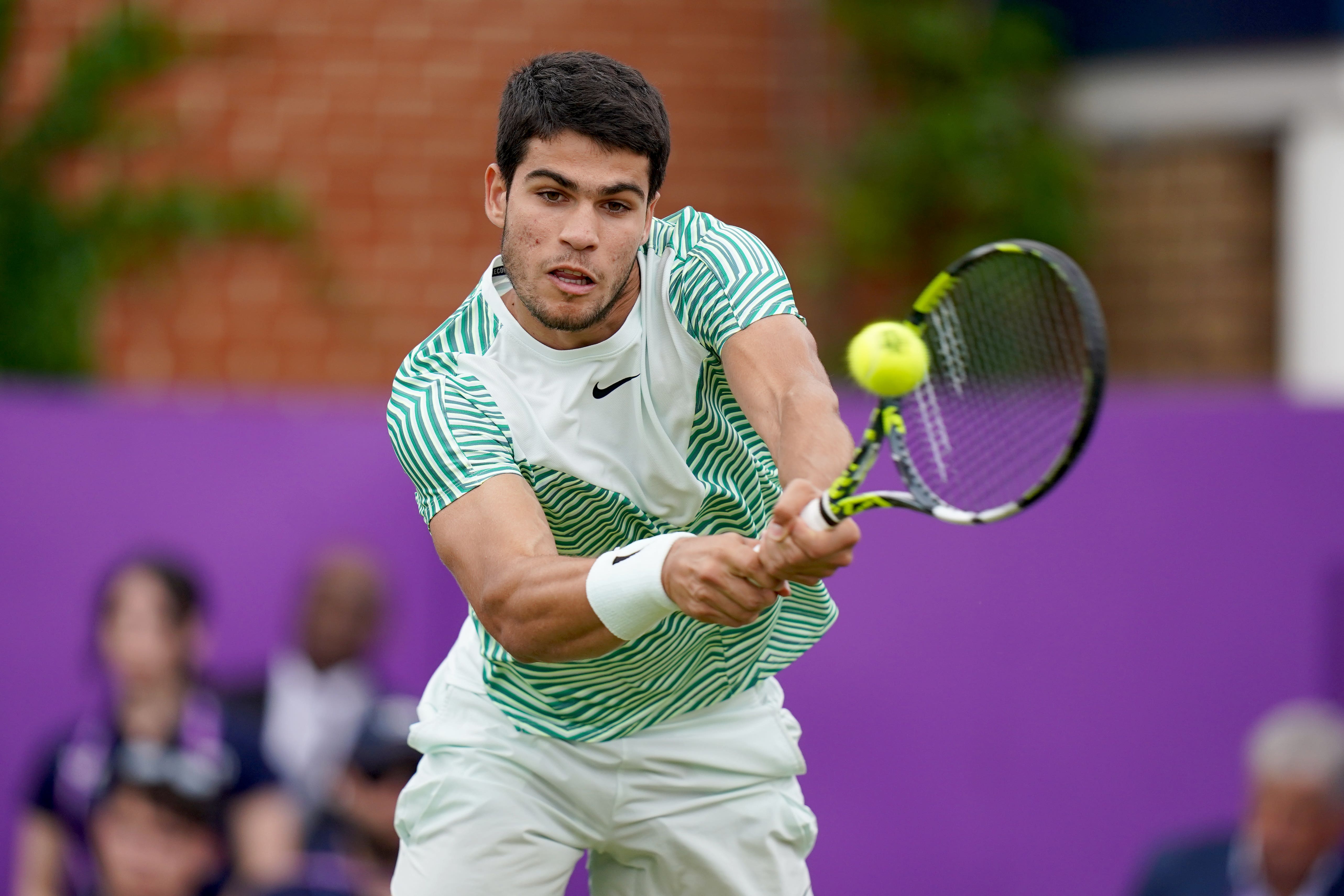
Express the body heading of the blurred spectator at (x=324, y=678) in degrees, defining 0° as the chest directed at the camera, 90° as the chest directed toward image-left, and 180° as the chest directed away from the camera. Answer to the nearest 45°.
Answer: approximately 0°

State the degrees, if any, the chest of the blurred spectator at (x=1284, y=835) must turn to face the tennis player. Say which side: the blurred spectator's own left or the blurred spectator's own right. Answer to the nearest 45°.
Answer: approximately 45° to the blurred spectator's own right

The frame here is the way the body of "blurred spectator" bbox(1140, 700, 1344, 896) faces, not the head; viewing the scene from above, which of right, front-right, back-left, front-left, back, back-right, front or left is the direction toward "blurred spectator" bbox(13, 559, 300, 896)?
right

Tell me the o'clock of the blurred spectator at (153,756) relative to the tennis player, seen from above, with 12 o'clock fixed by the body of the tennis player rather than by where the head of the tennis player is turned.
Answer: The blurred spectator is roughly at 5 o'clock from the tennis player.

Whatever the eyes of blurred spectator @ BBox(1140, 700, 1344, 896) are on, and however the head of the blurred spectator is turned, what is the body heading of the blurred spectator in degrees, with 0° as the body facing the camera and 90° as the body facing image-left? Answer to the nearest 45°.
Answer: approximately 0°

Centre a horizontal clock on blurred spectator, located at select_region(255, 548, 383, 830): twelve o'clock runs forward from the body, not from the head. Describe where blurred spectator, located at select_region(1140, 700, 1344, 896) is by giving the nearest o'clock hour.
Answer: blurred spectator, located at select_region(1140, 700, 1344, 896) is roughly at 10 o'clock from blurred spectator, located at select_region(255, 548, 383, 830).
